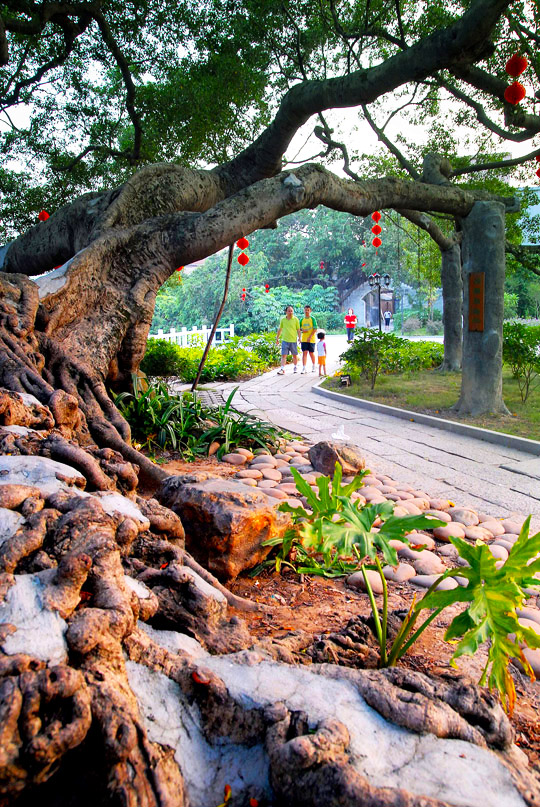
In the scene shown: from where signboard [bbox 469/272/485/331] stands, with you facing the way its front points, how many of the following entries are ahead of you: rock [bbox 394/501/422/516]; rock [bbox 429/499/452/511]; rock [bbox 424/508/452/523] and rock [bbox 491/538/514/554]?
4

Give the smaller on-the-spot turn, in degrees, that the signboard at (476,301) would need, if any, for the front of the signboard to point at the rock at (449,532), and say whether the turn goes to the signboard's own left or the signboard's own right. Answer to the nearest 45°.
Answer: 0° — it already faces it

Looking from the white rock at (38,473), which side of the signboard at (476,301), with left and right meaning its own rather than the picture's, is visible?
front

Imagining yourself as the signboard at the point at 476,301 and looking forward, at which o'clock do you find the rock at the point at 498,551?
The rock is roughly at 12 o'clock from the signboard.

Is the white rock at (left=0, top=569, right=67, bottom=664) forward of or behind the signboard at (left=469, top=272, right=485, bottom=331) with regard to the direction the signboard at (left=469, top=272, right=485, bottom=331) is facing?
forward

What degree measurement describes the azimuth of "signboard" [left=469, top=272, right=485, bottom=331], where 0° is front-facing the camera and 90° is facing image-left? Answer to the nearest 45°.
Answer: approximately 0°

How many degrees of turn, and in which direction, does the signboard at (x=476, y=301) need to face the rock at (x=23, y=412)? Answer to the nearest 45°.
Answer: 0° — it already faces it

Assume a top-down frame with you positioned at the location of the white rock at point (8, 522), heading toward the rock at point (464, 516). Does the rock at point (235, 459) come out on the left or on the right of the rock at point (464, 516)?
left

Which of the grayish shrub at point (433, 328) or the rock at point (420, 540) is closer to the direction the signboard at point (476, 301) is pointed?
the rock

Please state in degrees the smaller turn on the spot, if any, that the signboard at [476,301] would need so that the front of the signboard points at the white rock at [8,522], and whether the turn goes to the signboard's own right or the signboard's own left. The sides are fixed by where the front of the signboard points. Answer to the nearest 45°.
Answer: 0° — it already faces it

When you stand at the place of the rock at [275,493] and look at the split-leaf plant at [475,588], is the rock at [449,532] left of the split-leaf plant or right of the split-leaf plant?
left

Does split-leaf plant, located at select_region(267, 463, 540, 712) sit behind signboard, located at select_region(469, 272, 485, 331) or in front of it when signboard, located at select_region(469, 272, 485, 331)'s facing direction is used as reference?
in front
